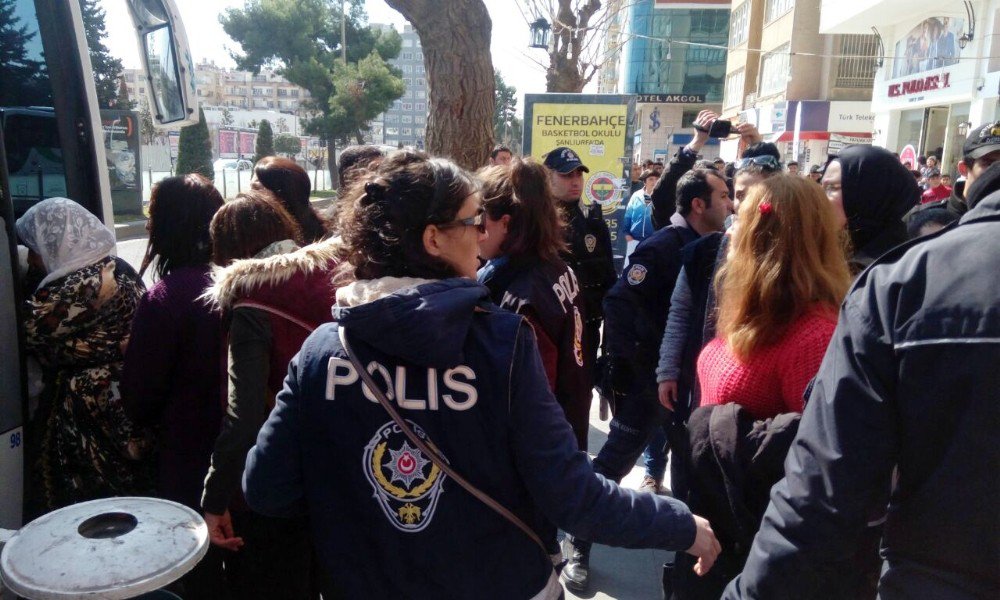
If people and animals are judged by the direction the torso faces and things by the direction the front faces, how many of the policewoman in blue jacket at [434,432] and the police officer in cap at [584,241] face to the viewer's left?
0

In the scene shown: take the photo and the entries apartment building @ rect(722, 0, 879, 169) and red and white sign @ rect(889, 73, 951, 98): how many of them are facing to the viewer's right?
0

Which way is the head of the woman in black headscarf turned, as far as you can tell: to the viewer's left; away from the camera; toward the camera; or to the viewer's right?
to the viewer's left

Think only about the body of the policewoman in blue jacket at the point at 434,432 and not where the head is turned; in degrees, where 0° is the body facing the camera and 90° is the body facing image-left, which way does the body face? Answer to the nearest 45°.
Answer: approximately 225°

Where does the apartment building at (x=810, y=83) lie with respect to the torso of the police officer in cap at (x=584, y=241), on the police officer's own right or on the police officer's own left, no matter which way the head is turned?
on the police officer's own left

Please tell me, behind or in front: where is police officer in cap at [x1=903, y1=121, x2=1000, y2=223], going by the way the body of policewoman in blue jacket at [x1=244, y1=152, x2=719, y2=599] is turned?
in front

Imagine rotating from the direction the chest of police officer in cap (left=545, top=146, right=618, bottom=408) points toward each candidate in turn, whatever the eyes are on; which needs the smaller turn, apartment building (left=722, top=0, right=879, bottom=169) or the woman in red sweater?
the woman in red sweater

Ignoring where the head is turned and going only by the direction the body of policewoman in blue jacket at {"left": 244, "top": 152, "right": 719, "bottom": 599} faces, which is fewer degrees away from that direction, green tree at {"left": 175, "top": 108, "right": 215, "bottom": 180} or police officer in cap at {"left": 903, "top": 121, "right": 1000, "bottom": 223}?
the police officer in cap

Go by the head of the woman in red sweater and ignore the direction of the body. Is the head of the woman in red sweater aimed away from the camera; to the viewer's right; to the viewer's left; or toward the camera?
away from the camera

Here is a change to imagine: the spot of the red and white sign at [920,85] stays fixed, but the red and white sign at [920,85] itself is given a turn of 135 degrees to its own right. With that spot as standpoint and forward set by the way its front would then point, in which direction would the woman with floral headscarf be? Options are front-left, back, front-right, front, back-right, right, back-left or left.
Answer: back

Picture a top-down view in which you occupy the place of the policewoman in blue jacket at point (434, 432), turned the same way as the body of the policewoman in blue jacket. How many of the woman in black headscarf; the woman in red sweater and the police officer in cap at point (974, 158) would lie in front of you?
3

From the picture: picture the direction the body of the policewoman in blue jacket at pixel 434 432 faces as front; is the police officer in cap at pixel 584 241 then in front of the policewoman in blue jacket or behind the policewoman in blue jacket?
in front
